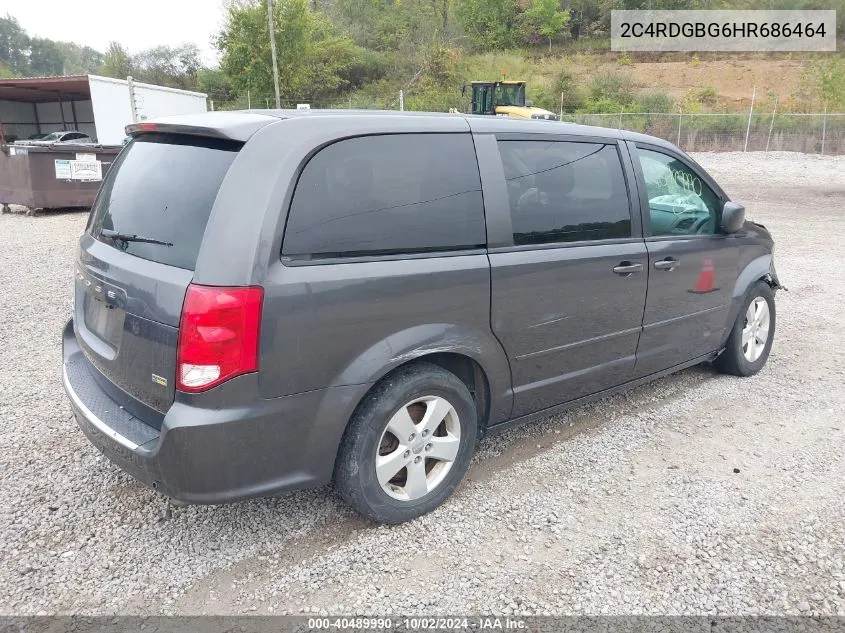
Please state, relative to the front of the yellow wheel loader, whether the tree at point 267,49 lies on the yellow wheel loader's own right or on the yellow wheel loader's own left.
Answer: on the yellow wheel loader's own right
